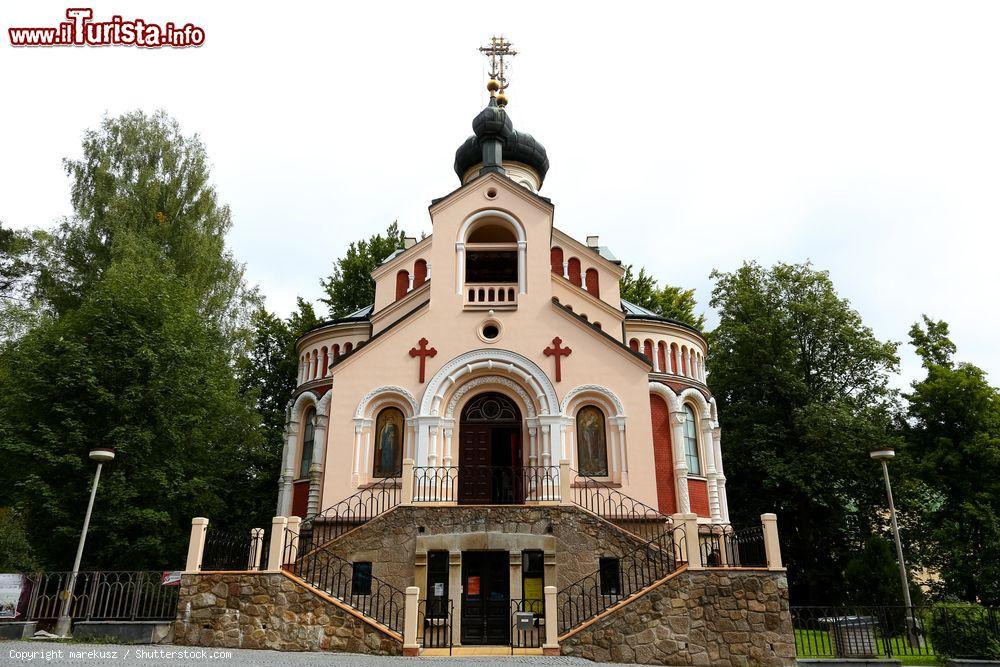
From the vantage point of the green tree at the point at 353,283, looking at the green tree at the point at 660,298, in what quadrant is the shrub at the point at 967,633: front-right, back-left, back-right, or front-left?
front-right

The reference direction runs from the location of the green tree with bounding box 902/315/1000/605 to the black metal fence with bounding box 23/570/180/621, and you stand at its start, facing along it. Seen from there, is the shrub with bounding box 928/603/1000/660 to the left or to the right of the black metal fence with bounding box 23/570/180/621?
left

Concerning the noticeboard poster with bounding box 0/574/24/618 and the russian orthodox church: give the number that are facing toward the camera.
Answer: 2

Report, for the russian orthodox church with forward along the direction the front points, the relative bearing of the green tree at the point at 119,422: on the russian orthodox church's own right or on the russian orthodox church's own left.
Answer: on the russian orthodox church's own right

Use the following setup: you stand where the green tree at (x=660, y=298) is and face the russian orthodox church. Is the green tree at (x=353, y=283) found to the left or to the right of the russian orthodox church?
right

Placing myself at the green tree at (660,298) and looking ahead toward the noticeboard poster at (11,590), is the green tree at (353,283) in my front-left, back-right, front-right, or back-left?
front-right

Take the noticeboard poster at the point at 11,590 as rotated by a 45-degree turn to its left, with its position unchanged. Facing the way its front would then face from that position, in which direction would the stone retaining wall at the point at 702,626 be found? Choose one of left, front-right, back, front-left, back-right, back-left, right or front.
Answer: front

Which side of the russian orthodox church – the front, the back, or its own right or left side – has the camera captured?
front

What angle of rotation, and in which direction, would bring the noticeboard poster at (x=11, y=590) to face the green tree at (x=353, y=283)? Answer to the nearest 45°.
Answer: approximately 135° to its left

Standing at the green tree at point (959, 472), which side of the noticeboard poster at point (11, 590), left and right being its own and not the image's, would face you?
left

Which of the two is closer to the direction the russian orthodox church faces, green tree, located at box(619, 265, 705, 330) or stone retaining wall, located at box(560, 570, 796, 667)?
the stone retaining wall

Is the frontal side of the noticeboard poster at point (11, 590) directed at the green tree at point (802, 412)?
no

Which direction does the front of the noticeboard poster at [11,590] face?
toward the camera

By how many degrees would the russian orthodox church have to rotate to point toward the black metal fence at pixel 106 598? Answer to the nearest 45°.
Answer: approximately 90° to its right

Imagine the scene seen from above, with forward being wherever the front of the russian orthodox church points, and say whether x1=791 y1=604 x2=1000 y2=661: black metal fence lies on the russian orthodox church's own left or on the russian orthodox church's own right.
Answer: on the russian orthodox church's own left

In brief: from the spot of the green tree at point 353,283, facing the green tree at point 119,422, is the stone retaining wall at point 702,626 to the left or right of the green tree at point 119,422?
left

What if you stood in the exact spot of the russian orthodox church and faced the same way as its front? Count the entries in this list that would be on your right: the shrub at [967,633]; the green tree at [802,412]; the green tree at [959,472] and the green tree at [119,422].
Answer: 1

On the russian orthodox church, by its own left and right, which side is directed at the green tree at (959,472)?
left
